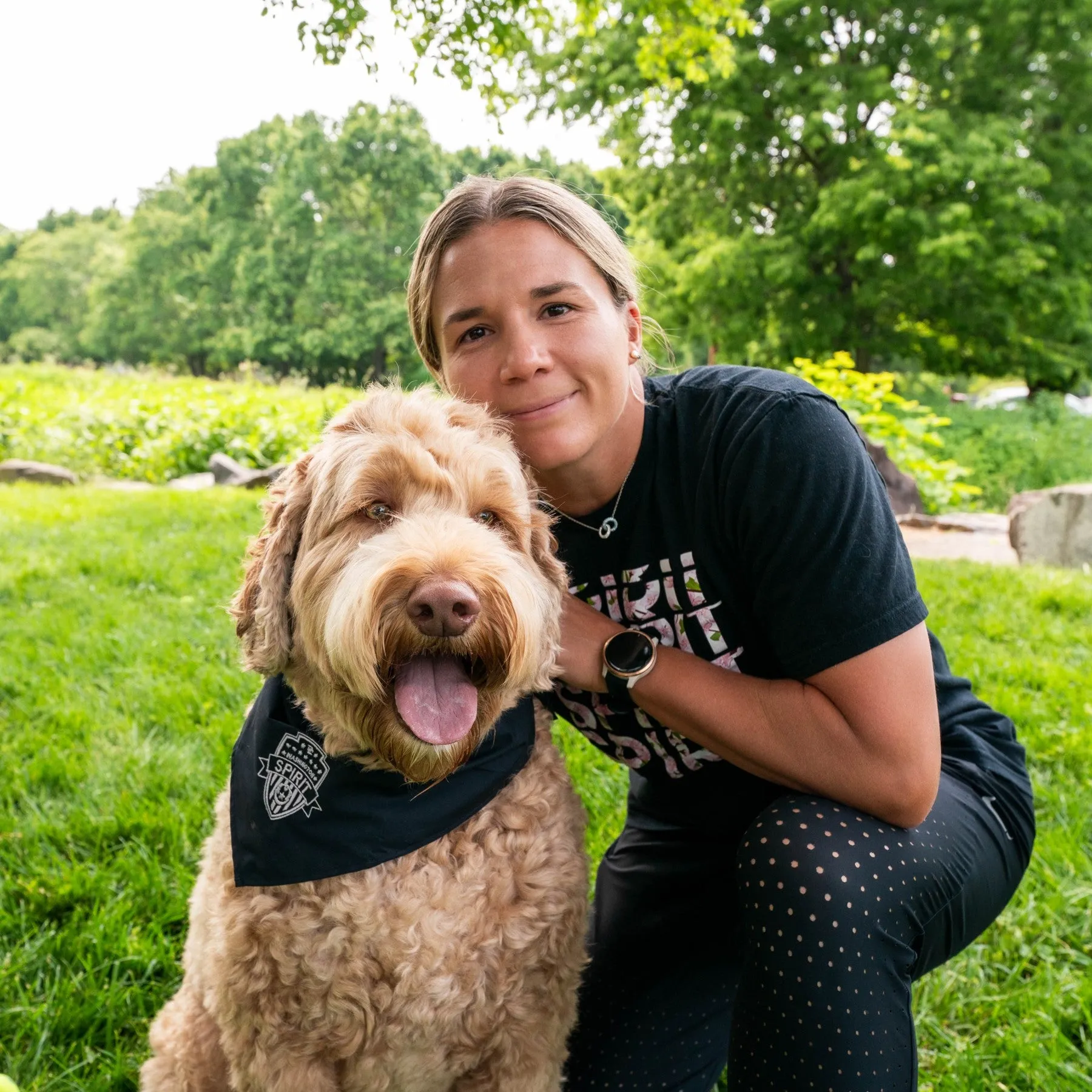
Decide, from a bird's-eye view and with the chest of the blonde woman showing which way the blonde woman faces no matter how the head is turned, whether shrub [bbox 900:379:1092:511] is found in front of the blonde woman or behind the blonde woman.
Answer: behind

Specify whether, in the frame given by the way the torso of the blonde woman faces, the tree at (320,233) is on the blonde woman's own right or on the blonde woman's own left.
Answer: on the blonde woman's own right

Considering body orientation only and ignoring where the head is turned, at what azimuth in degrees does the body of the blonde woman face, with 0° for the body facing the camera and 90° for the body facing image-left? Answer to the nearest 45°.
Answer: approximately 45°

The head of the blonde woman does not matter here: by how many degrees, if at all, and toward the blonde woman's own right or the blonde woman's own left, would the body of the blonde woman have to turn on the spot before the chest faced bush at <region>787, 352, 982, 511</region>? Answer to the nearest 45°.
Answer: approximately 135° to the blonde woman's own right

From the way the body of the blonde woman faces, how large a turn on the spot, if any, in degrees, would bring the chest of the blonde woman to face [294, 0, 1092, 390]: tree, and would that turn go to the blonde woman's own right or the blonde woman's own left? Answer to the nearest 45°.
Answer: approximately 135° to the blonde woman's own right

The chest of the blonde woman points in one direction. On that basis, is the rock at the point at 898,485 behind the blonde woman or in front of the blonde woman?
behind
